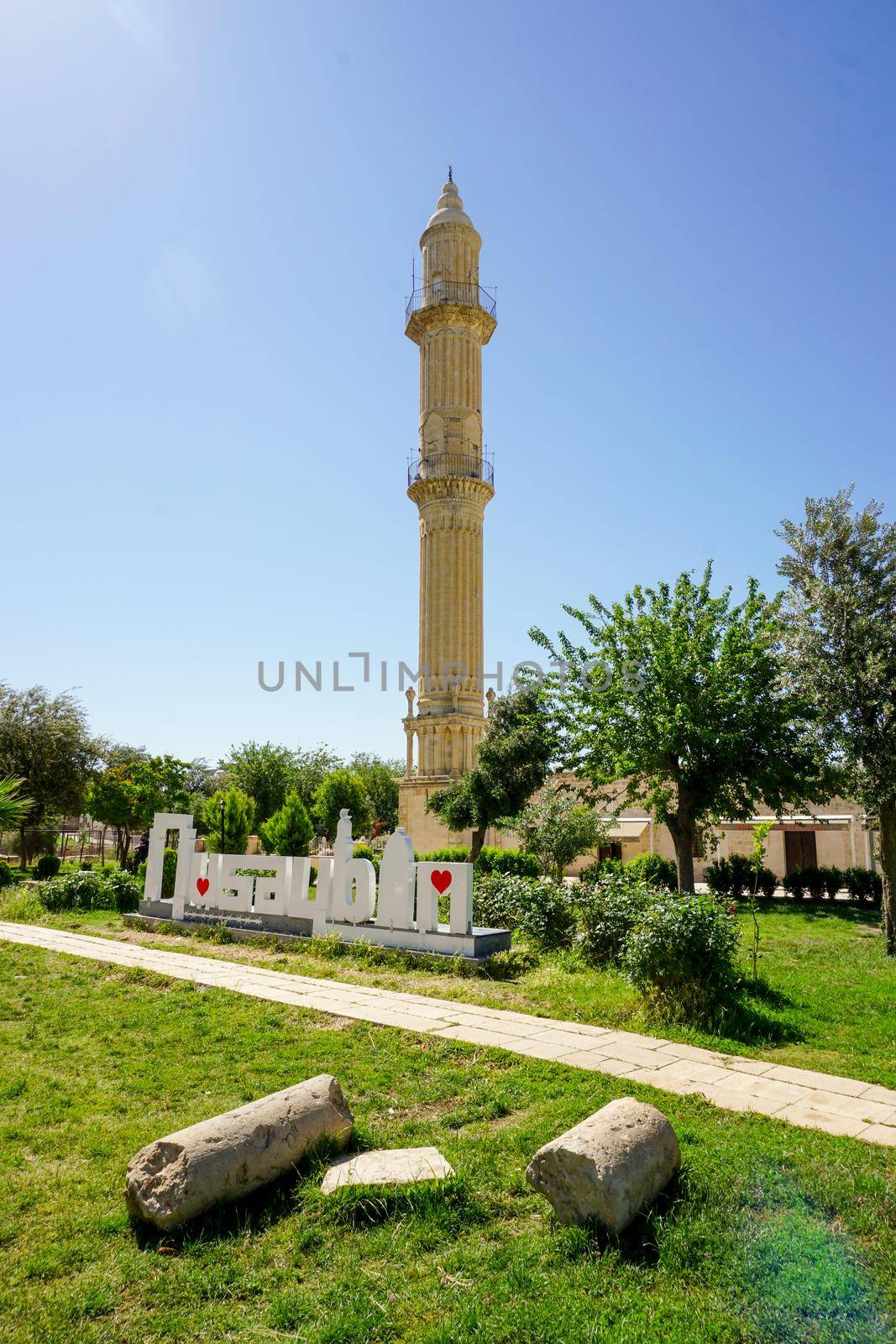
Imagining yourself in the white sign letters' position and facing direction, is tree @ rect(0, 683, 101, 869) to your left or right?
on your right

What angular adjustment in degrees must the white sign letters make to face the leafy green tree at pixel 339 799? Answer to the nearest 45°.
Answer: approximately 135° to its right

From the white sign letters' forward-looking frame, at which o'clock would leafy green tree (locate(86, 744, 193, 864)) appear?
The leafy green tree is roughly at 4 o'clock from the white sign letters.

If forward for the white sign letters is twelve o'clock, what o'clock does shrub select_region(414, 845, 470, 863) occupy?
The shrub is roughly at 5 o'clock from the white sign letters.

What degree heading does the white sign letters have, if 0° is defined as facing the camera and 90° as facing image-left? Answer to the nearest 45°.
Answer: approximately 45°

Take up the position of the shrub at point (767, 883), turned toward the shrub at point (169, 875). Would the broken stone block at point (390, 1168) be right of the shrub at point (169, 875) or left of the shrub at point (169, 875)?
left
